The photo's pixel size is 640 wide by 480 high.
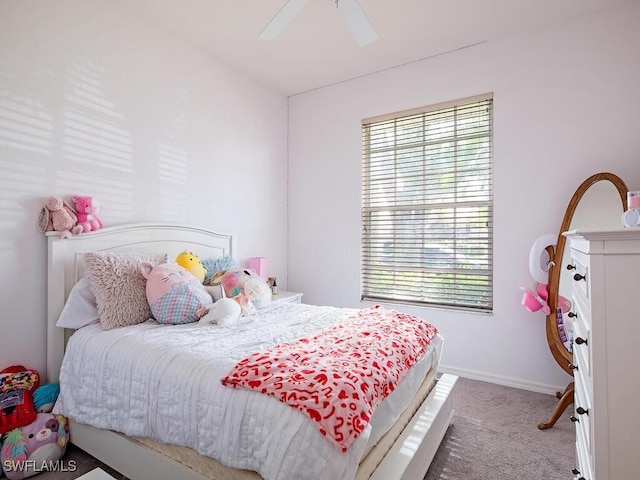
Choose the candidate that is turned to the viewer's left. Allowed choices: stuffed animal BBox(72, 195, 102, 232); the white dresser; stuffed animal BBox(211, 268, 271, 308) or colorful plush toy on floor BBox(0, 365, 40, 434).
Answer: the white dresser

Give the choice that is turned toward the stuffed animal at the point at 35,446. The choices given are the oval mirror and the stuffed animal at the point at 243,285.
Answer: the oval mirror

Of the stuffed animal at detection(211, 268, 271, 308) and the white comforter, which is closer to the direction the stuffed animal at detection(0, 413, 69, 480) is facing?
the white comforter

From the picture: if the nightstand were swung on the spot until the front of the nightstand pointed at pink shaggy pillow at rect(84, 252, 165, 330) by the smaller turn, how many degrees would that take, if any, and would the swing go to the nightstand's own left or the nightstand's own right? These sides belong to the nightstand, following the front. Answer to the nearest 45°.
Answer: approximately 90° to the nightstand's own right

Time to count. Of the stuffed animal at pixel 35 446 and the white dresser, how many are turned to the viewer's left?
1

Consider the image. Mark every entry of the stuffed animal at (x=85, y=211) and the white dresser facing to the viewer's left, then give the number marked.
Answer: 1

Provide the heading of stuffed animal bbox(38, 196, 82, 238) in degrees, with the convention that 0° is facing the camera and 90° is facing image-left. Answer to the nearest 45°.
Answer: approximately 315°

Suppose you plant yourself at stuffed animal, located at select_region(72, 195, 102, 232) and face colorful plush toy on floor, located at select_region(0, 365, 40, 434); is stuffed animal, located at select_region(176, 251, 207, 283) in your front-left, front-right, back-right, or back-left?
back-left

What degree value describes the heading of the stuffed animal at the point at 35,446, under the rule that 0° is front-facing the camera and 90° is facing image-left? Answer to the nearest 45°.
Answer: approximately 315°

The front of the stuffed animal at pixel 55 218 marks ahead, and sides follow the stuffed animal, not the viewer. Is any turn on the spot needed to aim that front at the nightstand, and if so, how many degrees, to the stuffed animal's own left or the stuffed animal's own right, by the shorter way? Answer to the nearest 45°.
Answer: approximately 45° to the stuffed animal's own left
